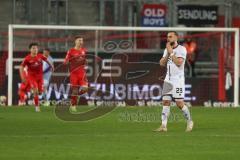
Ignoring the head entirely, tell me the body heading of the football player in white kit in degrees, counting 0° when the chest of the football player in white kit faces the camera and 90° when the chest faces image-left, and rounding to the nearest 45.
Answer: approximately 45°

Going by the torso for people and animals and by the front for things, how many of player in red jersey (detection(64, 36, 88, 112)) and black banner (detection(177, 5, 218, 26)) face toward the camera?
2

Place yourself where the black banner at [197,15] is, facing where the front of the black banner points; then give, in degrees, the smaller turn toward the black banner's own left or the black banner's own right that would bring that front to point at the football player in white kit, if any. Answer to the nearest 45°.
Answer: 0° — it already faces them

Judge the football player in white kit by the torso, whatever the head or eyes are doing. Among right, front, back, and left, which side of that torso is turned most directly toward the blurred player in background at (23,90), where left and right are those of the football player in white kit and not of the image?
right

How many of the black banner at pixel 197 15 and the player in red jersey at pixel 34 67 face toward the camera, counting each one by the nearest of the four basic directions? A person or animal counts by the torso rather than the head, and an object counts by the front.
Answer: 2

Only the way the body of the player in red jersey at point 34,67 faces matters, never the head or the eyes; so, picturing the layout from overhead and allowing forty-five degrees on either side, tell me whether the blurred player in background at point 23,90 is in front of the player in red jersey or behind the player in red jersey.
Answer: behind

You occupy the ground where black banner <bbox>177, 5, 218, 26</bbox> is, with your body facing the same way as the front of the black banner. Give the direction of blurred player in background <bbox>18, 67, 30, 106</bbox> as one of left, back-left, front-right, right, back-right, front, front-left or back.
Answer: front-right
